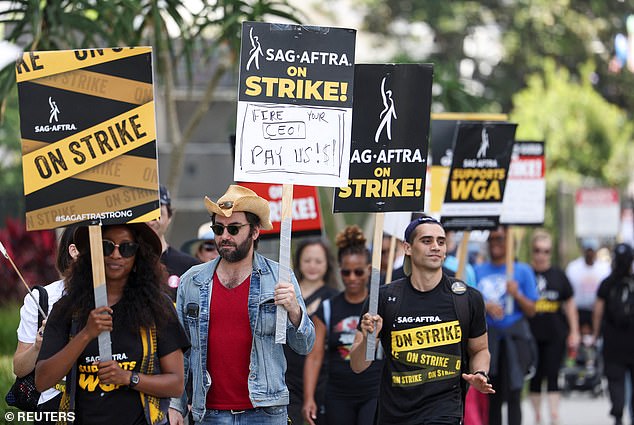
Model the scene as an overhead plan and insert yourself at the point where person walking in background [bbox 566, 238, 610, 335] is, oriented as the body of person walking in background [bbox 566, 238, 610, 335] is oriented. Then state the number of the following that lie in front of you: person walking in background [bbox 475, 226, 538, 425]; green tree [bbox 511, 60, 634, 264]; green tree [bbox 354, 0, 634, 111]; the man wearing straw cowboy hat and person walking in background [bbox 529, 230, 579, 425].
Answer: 3

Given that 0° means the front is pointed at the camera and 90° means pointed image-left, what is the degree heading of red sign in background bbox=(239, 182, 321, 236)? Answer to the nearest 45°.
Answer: approximately 0°

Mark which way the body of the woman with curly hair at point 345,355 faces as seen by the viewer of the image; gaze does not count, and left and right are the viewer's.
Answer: facing the viewer

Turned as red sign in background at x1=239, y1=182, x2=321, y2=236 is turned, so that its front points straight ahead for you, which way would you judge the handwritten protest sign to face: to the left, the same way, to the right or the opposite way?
the same way

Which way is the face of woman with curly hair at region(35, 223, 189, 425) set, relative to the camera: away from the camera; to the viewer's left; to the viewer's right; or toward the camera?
toward the camera

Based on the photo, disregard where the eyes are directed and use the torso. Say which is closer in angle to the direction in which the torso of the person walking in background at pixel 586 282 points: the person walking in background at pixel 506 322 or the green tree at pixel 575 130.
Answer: the person walking in background

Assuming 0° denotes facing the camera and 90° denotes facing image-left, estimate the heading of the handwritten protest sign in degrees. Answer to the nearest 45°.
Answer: approximately 0°

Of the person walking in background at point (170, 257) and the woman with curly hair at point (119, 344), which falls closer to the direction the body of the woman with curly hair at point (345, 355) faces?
the woman with curly hair

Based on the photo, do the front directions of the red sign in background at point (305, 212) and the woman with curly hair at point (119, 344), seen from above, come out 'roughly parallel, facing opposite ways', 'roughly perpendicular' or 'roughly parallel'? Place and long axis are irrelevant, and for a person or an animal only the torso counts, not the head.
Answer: roughly parallel

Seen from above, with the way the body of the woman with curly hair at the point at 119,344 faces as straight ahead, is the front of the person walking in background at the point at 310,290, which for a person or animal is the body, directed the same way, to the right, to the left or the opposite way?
the same way

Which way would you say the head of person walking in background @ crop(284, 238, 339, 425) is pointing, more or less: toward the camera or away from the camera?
toward the camera
